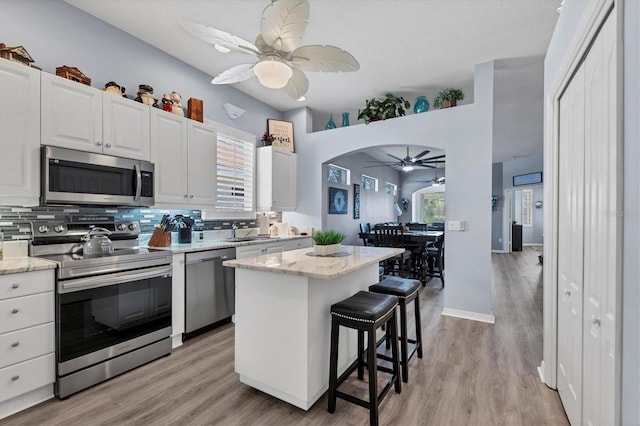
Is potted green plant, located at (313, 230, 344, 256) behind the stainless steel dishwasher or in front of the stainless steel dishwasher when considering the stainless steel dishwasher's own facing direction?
in front

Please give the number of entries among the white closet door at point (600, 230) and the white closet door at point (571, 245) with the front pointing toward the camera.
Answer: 0

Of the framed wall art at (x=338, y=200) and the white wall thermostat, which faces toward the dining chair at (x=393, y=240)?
the framed wall art

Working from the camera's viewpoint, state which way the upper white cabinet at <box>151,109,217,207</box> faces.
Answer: facing the viewer and to the right of the viewer

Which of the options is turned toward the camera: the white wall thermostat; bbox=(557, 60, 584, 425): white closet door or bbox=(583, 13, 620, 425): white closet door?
the white wall thermostat

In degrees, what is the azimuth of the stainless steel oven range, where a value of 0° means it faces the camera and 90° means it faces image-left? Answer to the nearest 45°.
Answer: approximately 315°

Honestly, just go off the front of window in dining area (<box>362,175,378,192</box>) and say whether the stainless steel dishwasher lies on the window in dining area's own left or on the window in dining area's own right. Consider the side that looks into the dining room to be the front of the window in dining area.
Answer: on the window in dining area's own right

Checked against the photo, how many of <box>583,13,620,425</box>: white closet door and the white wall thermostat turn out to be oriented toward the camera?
1

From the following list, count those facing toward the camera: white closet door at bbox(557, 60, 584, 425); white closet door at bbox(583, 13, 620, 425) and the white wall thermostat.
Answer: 1

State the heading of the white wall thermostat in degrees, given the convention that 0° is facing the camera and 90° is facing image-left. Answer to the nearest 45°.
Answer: approximately 0°

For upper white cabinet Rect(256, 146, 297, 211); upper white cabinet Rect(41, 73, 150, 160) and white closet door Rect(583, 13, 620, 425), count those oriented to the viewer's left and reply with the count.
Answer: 1

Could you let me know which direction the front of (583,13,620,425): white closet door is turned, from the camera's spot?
facing to the left of the viewer

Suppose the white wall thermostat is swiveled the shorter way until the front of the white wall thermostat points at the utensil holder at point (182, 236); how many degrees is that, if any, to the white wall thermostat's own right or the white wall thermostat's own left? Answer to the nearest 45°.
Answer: approximately 45° to the white wall thermostat's own right

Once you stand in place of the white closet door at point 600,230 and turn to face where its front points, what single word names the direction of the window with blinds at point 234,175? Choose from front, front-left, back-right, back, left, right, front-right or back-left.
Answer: front
